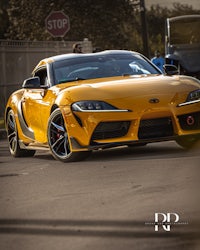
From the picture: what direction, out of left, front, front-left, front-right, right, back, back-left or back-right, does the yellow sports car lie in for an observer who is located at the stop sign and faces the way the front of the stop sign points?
front

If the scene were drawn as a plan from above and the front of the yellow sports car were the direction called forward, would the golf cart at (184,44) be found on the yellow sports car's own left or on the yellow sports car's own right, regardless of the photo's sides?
on the yellow sports car's own left

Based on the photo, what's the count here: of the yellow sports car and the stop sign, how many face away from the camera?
0

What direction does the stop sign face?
toward the camera

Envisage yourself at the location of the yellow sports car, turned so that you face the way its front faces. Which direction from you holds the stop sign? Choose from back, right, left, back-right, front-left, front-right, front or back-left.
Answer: back-left

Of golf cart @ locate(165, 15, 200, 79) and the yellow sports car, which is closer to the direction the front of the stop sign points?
the yellow sports car

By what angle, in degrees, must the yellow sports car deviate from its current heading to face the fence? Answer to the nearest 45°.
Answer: approximately 135° to its left

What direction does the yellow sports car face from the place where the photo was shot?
facing the viewer and to the right of the viewer
